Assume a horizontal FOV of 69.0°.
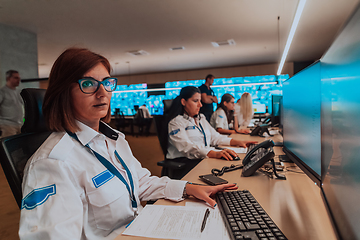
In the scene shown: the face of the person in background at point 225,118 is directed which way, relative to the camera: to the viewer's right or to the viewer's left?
to the viewer's right

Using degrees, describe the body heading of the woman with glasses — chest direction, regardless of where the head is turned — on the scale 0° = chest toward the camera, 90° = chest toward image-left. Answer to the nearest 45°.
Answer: approximately 315°

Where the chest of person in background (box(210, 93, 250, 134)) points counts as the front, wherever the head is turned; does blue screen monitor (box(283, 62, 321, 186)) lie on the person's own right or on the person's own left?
on the person's own right

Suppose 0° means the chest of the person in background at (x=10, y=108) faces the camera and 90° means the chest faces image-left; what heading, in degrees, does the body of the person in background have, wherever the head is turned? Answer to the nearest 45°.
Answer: approximately 315°

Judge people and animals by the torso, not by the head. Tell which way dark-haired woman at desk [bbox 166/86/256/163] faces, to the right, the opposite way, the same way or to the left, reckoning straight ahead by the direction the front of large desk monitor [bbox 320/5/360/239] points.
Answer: the opposite way

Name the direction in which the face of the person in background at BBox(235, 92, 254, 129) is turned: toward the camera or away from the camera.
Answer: away from the camera

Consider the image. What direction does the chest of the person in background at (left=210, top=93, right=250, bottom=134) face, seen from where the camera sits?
to the viewer's right

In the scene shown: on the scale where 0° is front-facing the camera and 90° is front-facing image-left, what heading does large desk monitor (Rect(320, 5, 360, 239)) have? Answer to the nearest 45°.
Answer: approximately 90°
